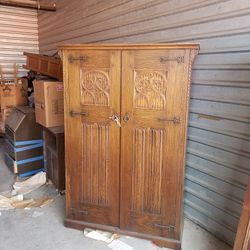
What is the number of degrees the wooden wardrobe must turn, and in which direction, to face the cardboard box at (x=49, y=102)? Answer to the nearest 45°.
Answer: approximately 135° to its right

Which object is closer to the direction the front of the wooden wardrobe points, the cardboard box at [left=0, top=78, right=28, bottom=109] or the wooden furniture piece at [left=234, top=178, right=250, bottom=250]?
the wooden furniture piece

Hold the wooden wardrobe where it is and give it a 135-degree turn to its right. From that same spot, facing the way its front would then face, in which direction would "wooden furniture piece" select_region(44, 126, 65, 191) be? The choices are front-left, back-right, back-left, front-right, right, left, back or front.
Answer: front

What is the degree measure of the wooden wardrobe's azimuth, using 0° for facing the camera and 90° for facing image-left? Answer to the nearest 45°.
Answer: approximately 0°

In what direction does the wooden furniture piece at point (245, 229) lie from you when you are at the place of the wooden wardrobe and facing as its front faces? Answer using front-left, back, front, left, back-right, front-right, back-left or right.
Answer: front-left

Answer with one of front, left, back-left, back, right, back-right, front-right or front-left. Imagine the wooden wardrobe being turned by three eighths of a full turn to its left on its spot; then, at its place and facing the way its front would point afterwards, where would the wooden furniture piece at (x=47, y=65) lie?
left

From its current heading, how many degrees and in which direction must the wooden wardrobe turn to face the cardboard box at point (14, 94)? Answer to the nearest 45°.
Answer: approximately 135° to its right
